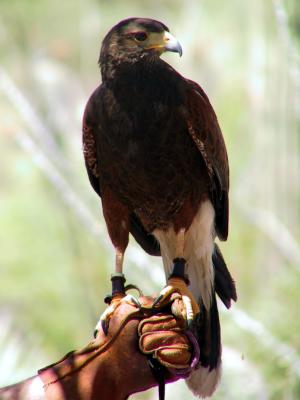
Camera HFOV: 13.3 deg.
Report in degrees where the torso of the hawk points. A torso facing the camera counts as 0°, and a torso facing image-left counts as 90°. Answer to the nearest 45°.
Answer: approximately 45°
